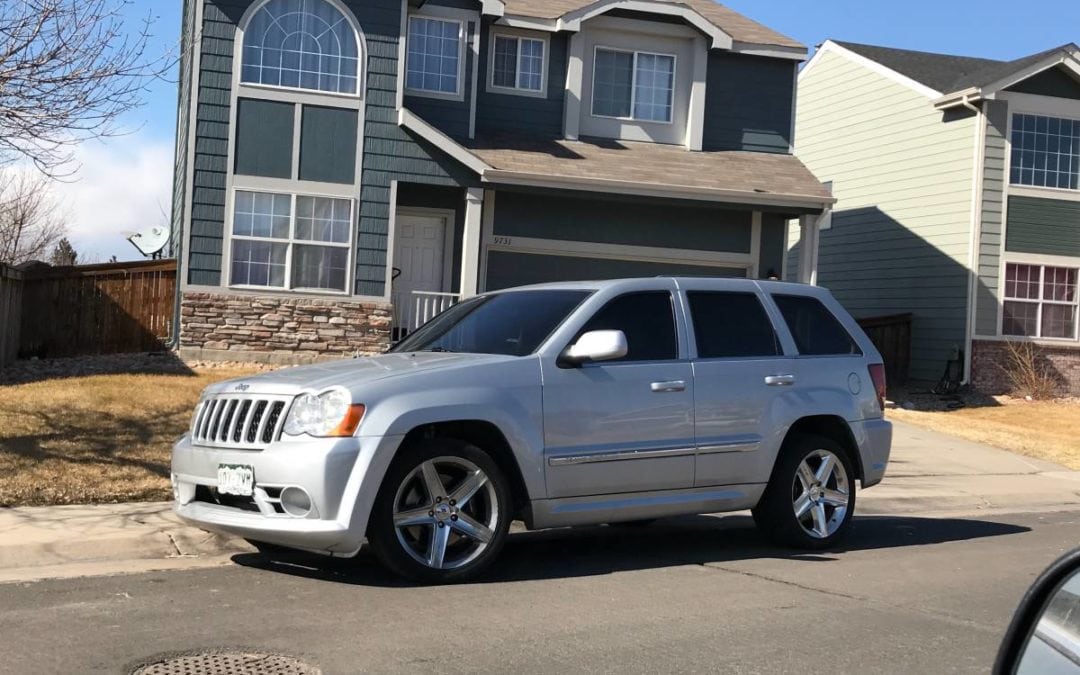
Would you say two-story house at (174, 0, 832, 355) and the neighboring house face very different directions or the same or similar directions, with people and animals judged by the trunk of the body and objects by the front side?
same or similar directions

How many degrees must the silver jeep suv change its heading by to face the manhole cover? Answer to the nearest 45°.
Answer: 0° — it already faces it

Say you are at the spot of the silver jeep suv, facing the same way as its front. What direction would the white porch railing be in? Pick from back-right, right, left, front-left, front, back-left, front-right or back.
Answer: back-right

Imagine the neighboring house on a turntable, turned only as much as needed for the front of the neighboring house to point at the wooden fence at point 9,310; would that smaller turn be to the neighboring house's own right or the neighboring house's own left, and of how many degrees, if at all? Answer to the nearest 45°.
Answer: approximately 90° to the neighboring house's own right

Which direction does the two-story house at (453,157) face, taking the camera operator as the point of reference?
facing the viewer

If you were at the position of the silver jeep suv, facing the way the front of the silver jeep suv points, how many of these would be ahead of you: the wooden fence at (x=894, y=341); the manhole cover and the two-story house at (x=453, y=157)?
1

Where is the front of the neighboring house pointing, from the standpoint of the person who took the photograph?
facing the viewer and to the right of the viewer

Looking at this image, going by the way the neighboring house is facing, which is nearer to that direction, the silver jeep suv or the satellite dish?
the silver jeep suv

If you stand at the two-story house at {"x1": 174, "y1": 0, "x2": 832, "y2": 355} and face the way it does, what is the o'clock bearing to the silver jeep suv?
The silver jeep suv is roughly at 12 o'clock from the two-story house.

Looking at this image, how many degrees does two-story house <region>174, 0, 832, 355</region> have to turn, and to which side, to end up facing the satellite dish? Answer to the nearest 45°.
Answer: approximately 135° to its right

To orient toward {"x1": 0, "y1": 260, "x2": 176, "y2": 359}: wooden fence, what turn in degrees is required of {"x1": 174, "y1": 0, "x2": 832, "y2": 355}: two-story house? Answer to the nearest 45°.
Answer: approximately 90° to its right

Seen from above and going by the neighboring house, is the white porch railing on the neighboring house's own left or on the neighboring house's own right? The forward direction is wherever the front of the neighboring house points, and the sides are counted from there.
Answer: on the neighboring house's own right

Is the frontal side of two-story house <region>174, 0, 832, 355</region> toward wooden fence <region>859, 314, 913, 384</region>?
no

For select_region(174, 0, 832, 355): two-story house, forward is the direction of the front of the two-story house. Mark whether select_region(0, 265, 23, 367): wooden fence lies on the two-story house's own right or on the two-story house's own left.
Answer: on the two-story house's own right

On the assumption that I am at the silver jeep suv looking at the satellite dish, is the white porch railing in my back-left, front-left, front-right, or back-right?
front-right

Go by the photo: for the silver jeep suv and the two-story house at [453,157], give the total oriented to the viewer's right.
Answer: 0

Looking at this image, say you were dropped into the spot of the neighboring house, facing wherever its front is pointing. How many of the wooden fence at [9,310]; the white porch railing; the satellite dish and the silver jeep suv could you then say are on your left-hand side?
0

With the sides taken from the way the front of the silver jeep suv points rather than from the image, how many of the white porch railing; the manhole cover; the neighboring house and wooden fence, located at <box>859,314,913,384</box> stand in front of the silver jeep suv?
1

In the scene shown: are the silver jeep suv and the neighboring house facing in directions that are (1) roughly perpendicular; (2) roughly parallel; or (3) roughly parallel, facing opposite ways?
roughly perpendicular
